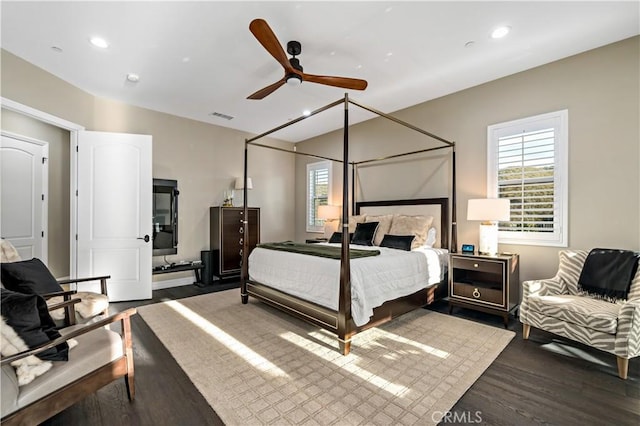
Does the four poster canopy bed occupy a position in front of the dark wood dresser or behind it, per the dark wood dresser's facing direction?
in front

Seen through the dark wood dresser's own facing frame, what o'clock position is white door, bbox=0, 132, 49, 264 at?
The white door is roughly at 4 o'clock from the dark wood dresser.

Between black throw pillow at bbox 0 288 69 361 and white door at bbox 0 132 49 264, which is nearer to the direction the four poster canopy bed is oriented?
the black throw pillow

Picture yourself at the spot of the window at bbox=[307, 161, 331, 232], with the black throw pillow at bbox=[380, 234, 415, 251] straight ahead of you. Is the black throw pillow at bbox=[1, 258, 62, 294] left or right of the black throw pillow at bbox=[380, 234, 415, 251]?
right

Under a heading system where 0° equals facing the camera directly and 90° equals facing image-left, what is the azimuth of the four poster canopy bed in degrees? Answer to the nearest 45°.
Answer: approximately 45°

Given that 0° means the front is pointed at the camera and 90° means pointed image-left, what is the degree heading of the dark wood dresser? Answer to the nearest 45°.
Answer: approximately 315°

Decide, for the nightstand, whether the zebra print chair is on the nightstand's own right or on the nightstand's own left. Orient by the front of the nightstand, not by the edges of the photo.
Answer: on the nightstand's own left

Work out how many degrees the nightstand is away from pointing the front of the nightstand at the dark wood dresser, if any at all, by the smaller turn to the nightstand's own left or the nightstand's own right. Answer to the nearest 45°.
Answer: approximately 45° to the nightstand's own right

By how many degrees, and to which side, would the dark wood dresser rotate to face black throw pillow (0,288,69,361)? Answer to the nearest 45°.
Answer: approximately 45° to its right

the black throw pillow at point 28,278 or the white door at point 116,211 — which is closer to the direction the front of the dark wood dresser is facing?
the black throw pillow
